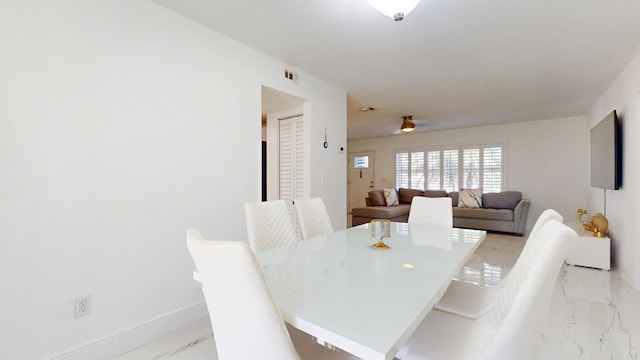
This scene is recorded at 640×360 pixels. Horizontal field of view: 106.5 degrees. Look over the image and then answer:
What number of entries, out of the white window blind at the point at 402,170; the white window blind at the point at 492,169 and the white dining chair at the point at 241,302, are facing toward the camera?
2

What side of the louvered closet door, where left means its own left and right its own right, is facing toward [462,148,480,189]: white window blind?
back

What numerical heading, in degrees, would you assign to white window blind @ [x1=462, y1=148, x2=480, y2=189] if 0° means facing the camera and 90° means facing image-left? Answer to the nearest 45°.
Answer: approximately 0°

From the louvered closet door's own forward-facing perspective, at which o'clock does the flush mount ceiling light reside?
The flush mount ceiling light is roughly at 10 o'clock from the louvered closet door.

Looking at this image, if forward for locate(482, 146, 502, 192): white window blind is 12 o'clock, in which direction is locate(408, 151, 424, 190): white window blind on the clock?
locate(408, 151, 424, 190): white window blind is roughly at 3 o'clock from locate(482, 146, 502, 192): white window blind.

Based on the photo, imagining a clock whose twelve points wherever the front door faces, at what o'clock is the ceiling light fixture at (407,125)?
The ceiling light fixture is roughly at 10 o'clock from the front door.

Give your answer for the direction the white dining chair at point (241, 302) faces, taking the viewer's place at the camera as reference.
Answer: facing away from the viewer and to the right of the viewer

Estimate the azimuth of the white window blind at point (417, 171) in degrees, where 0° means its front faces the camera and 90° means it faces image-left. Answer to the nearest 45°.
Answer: approximately 0°

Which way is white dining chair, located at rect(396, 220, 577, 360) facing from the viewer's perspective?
to the viewer's left

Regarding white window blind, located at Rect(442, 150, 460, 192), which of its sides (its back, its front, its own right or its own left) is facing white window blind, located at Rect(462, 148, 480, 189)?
left
